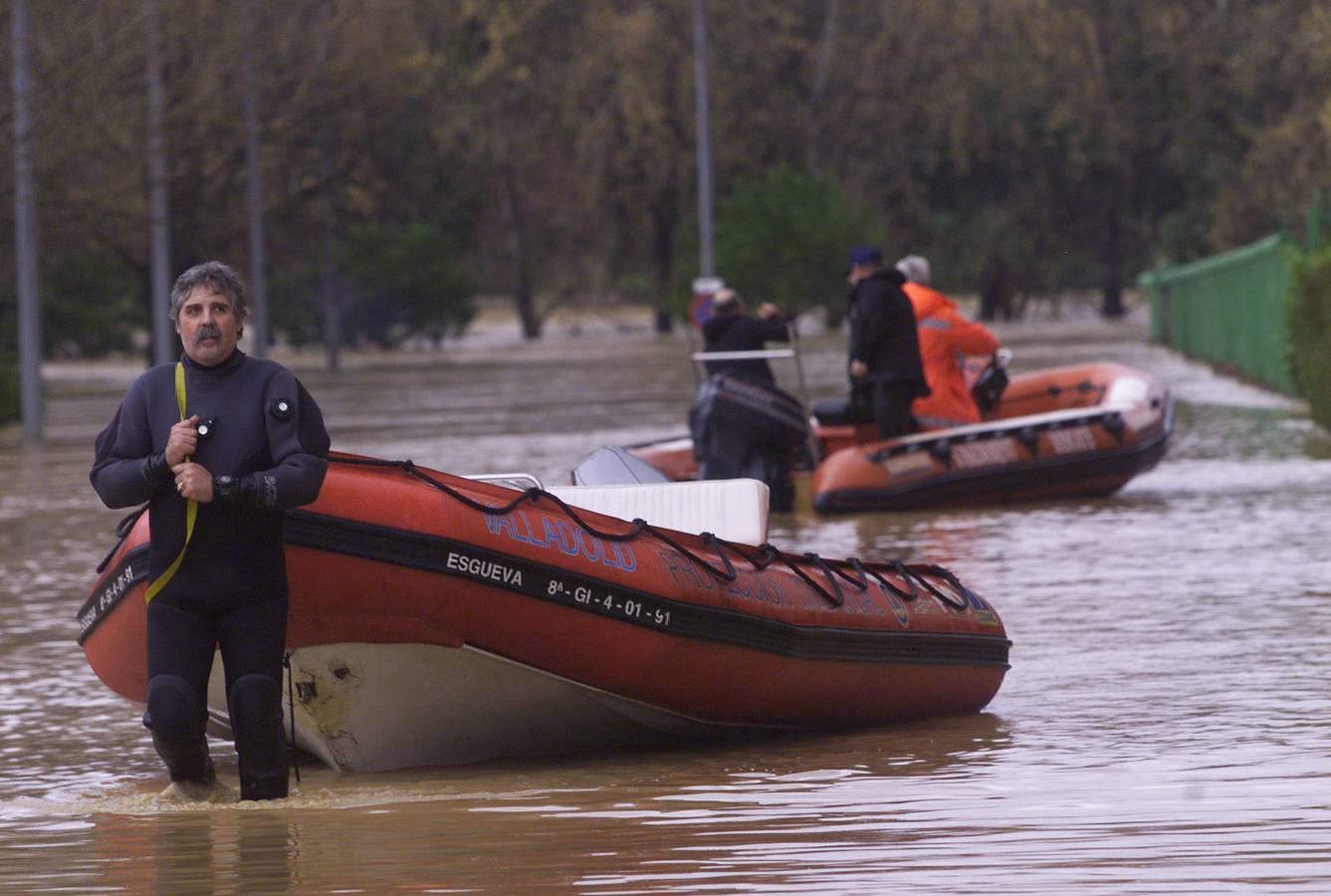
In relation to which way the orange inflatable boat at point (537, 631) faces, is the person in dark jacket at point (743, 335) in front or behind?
behind

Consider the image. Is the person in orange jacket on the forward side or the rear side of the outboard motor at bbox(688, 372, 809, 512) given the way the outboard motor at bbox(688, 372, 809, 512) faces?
on the forward side

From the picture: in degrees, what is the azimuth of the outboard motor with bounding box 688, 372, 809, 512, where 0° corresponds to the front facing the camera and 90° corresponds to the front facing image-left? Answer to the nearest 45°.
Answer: approximately 225°

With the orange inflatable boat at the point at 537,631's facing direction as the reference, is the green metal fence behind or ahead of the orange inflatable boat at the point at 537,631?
behind

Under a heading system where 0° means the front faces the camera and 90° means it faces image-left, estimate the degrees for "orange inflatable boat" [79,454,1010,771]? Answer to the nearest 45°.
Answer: approximately 45°

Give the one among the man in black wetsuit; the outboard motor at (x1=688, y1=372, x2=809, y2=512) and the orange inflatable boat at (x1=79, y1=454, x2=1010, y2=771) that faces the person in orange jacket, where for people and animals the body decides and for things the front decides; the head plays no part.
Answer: the outboard motor

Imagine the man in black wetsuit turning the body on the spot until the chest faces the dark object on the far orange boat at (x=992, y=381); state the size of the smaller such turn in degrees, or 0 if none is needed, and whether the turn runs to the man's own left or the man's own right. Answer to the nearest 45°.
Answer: approximately 135° to the man's own left

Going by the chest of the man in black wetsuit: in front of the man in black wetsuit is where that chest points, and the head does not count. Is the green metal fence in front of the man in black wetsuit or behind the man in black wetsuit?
behind

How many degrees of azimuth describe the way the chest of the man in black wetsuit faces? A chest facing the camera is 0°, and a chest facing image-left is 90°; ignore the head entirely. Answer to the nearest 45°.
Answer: approximately 0°

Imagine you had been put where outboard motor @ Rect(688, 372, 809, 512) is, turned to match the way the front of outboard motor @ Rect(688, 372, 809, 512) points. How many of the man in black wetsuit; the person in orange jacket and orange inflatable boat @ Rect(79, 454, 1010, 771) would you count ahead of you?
1

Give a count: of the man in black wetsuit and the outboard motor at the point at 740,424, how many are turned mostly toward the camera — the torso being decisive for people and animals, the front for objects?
1

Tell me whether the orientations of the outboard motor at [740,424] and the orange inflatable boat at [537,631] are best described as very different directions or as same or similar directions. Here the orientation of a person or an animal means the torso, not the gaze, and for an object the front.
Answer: very different directions

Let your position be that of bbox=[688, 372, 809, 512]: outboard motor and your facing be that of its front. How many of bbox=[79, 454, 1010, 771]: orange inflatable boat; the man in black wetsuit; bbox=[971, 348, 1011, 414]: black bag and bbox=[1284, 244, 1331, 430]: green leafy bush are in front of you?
2
